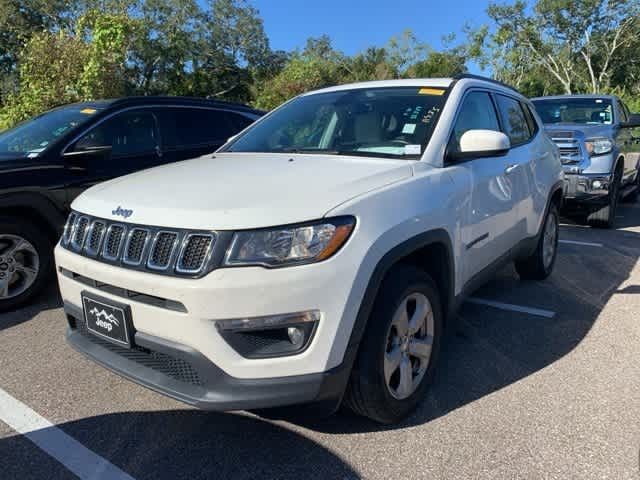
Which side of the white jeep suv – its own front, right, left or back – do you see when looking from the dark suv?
right

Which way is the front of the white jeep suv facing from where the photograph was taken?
facing the viewer and to the left of the viewer

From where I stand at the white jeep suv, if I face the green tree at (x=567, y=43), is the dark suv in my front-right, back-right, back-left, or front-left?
front-left

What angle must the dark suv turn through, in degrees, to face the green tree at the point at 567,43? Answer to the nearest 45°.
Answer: approximately 180°

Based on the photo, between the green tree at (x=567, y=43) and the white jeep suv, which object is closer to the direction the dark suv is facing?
the white jeep suv

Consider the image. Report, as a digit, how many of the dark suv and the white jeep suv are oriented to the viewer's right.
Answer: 0

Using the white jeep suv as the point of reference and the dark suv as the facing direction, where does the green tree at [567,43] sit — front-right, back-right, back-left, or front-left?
front-right

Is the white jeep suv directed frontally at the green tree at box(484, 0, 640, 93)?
no

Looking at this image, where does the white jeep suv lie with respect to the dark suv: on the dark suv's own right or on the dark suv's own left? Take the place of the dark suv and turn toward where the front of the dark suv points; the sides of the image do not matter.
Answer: on the dark suv's own left
